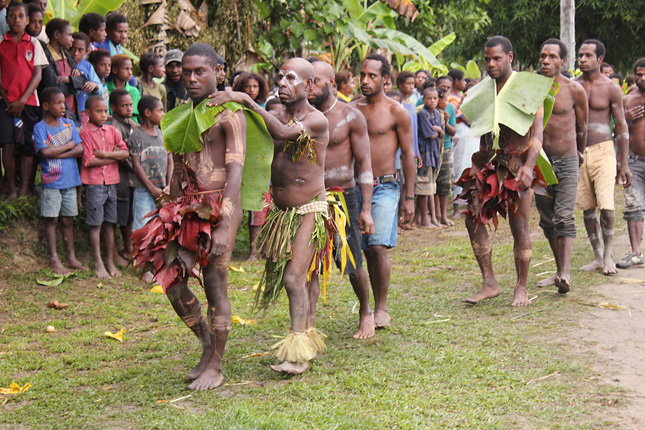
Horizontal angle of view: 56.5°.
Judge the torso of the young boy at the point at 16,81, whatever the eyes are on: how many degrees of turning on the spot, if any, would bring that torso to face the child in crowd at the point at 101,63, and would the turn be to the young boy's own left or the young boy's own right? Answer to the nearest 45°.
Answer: approximately 90° to the young boy's own left

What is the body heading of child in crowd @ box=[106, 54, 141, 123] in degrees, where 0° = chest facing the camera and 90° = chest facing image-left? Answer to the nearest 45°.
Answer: approximately 315°

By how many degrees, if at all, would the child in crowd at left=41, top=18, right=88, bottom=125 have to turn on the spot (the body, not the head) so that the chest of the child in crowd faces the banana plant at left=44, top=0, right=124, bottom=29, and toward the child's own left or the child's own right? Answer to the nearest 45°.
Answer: approximately 135° to the child's own left

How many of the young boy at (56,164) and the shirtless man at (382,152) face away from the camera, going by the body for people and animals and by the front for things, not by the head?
0

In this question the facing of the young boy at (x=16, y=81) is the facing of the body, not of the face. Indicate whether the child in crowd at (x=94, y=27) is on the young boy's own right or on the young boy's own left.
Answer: on the young boy's own left

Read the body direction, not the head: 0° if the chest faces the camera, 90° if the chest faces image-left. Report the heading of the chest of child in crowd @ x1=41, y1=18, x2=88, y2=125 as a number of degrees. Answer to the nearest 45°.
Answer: approximately 315°

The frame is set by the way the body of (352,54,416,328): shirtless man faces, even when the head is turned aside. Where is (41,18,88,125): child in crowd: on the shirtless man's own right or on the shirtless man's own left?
on the shirtless man's own right

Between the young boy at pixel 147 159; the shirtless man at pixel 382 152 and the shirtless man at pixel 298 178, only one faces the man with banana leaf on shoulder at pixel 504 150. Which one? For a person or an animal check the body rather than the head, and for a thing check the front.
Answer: the young boy

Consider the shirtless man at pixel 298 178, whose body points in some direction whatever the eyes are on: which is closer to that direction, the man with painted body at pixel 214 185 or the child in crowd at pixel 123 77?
the man with painted body

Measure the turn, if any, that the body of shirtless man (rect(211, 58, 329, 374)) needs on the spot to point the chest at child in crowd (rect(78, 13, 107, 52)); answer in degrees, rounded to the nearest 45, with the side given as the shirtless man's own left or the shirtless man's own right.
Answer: approximately 90° to the shirtless man's own right
